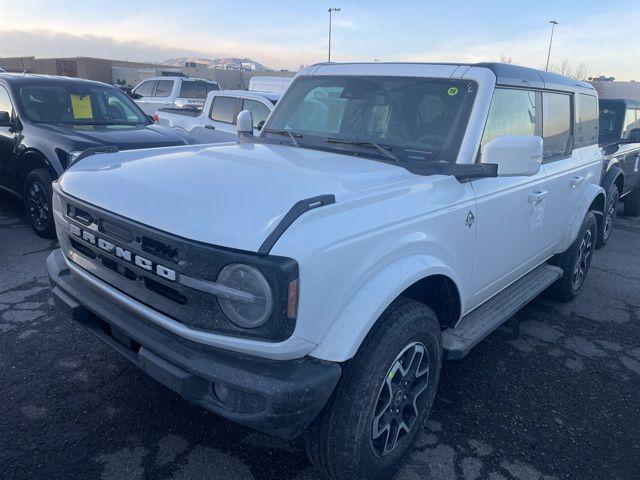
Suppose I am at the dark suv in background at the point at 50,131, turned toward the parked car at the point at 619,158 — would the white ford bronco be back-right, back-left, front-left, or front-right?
front-right

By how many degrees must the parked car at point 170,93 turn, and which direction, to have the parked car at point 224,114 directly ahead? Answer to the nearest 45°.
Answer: approximately 90° to its left

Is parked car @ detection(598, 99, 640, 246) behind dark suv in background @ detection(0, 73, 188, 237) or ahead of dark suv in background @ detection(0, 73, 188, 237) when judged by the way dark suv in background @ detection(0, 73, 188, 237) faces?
ahead

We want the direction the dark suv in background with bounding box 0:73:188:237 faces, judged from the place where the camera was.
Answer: facing the viewer and to the right of the viewer

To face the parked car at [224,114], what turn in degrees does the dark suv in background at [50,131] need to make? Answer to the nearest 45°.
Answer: approximately 90° to its left

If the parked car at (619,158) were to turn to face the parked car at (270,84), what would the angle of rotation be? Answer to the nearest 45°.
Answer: approximately 90° to its right

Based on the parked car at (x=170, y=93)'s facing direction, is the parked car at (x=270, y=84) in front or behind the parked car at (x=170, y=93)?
behind

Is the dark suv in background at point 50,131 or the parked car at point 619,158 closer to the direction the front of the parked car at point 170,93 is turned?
the dark suv in background

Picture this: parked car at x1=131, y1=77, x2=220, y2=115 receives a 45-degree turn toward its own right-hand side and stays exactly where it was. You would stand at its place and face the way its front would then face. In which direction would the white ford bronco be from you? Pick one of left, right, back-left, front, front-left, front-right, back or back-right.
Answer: back-left

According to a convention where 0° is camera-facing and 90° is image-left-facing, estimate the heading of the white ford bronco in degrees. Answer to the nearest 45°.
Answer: approximately 45°
